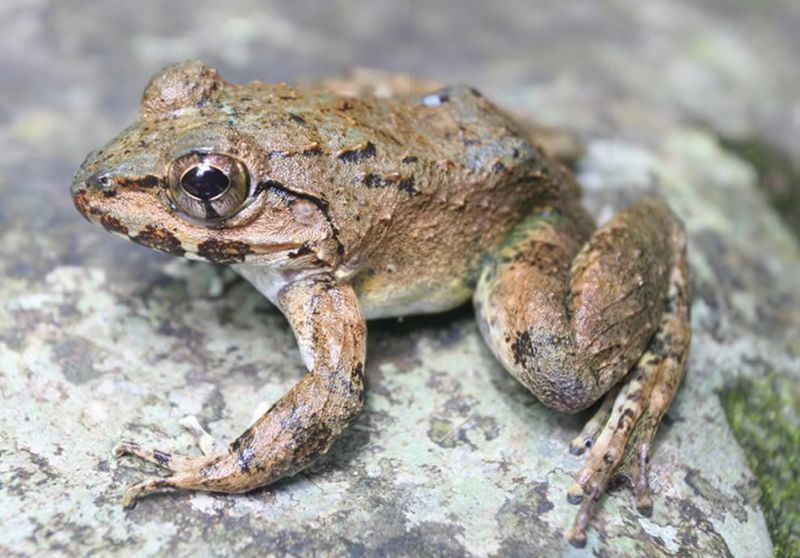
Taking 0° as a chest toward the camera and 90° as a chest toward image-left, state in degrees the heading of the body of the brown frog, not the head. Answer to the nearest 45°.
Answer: approximately 90°
